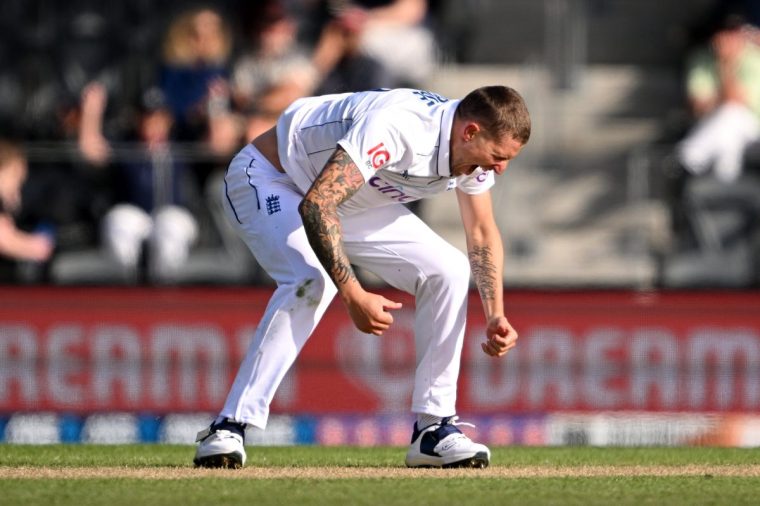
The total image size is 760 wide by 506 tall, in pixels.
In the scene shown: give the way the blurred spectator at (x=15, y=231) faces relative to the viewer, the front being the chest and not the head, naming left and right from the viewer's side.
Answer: facing the viewer and to the right of the viewer

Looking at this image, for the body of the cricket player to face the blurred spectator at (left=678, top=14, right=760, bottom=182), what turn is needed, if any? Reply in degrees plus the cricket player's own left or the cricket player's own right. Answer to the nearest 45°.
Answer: approximately 90° to the cricket player's own left

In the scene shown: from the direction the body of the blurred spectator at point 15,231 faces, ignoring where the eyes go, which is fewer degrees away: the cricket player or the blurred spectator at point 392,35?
the cricket player

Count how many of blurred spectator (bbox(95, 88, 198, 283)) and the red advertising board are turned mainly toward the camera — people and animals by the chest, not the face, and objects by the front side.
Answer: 2

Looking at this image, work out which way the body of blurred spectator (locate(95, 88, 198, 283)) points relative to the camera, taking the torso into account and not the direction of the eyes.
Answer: toward the camera

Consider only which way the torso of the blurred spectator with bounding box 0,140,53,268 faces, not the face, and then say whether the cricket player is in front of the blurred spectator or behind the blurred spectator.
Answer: in front

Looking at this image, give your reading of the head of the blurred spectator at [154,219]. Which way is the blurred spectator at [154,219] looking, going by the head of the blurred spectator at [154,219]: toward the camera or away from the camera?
toward the camera

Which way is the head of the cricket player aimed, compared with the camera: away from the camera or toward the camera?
toward the camera

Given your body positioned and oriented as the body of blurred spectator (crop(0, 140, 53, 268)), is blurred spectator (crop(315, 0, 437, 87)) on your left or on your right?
on your left

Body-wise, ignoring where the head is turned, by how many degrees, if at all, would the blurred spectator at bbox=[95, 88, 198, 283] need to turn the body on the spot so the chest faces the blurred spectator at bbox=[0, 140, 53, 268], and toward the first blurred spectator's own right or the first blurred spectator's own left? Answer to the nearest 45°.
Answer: approximately 90° to the first blurred spectator's own right

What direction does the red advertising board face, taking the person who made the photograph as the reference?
facing the viewer
